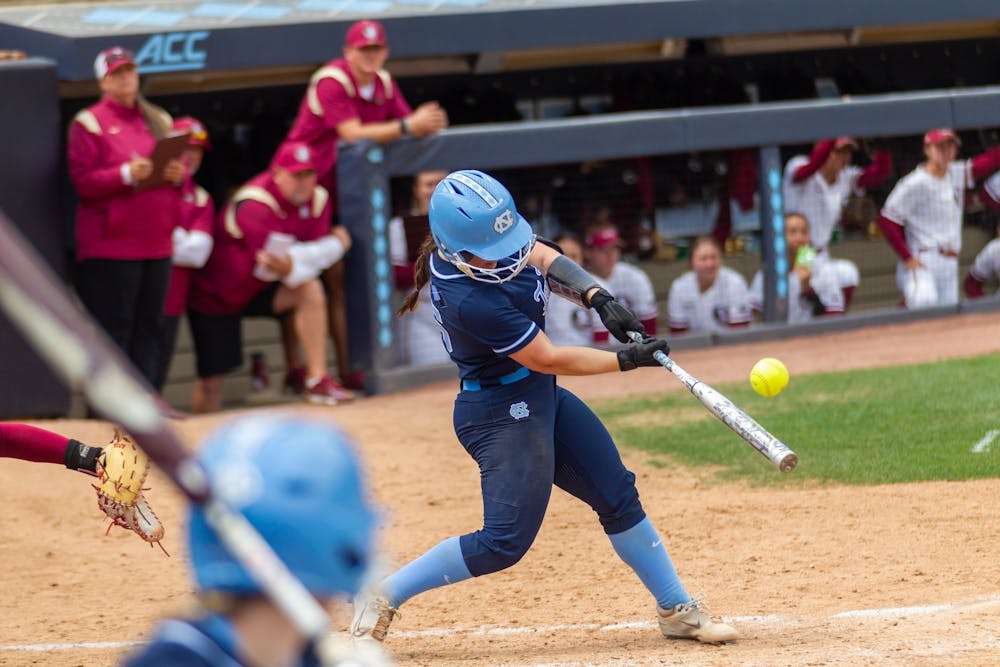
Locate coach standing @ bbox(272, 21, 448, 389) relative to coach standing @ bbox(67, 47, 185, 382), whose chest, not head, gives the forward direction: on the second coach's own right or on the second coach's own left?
on the second coach's own left

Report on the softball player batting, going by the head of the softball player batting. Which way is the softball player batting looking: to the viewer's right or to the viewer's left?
to the viewer's right

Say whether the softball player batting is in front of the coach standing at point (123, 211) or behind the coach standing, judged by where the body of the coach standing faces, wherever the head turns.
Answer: in front

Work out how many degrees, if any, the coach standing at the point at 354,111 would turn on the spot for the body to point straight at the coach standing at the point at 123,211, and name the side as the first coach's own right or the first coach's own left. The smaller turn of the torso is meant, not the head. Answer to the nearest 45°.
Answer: approximately 90° to the first coach's own right

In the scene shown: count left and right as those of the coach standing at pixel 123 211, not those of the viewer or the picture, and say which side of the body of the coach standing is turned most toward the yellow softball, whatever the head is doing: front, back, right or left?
front

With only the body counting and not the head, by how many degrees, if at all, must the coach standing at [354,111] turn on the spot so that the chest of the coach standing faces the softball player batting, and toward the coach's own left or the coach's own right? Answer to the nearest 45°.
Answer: approximately 45° to the coach's own right

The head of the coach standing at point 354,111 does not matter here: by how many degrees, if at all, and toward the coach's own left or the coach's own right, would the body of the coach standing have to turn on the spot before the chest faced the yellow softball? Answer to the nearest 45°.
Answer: approximately 45° to the coach's own right

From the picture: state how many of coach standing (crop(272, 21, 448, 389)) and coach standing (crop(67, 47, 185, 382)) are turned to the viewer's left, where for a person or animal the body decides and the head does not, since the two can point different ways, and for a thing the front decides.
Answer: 0

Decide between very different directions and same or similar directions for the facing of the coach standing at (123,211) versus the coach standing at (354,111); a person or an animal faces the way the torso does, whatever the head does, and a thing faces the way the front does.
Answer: same or similar directions

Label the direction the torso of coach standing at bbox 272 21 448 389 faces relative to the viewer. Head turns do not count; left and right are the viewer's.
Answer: facing the viewer and to the right of the viewer
